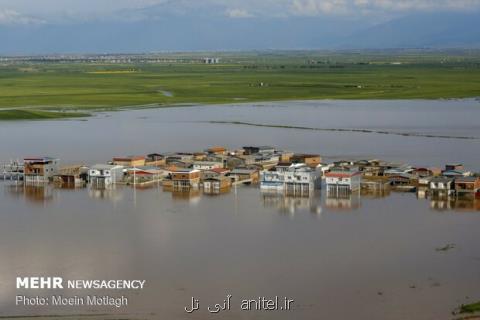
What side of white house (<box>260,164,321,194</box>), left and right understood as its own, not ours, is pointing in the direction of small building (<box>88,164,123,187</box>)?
right

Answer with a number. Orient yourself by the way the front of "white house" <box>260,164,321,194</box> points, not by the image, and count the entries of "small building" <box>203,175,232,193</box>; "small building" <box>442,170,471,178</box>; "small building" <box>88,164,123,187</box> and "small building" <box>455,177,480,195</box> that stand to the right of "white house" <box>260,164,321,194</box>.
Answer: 2

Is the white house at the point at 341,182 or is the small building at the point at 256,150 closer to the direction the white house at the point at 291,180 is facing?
the white house

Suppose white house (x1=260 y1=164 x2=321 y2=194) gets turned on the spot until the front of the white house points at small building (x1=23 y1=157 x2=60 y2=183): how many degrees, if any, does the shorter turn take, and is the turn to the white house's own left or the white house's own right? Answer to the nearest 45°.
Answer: approximately 90° to the white house's own right

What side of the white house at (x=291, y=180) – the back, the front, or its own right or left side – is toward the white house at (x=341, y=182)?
left

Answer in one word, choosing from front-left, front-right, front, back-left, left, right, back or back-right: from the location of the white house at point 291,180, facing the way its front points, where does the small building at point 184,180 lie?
right

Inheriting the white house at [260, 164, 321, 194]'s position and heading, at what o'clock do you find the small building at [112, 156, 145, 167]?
The small building is roughly at 4 o'clock from the white house.

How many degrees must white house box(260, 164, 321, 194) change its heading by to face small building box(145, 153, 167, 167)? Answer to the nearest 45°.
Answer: approximately 135° to its right

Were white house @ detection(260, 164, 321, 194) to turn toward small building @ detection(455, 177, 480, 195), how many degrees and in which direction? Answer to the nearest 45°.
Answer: approximately 90° to its left

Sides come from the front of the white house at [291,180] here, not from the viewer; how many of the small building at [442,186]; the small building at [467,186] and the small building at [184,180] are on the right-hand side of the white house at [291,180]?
1

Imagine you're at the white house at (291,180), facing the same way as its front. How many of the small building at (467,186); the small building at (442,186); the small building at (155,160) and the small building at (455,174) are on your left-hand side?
3

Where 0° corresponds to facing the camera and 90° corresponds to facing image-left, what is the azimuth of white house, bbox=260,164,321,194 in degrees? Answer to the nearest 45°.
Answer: approximately 0°

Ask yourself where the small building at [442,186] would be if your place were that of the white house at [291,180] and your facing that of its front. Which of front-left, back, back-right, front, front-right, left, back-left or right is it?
left

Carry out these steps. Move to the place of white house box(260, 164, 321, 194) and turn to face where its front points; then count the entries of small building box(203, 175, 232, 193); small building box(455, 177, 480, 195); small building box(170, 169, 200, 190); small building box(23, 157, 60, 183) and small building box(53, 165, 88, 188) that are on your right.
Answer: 4

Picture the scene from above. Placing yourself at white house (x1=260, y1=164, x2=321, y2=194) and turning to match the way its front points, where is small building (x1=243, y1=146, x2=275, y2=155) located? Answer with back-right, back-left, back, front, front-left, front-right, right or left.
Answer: back

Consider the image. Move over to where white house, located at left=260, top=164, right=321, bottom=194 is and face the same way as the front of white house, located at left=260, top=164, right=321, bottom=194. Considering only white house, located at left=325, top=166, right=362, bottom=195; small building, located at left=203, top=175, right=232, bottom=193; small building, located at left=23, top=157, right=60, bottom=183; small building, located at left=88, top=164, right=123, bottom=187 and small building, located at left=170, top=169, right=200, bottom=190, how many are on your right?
4

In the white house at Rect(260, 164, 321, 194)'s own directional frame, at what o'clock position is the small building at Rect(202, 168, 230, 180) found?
The small building is roughly at 4 o'clock from the white house.

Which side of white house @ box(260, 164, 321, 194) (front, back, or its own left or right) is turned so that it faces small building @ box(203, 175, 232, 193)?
right

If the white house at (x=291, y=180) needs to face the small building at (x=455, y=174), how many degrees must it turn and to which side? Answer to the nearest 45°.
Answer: approximately 90° to its left

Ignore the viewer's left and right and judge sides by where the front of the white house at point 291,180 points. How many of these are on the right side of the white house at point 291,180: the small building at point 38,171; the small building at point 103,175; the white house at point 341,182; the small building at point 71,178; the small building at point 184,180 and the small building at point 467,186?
4
